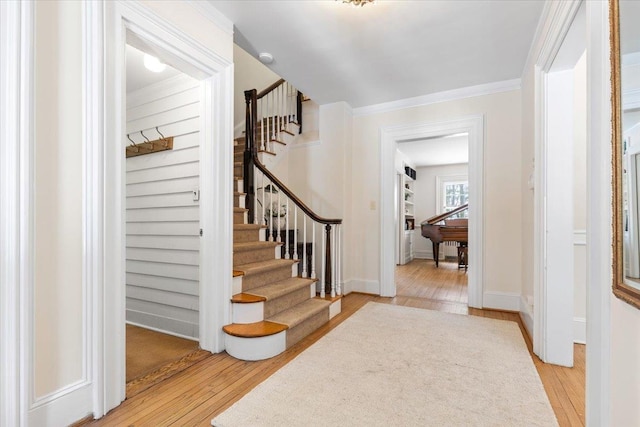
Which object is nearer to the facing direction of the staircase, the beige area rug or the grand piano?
the beige area rug

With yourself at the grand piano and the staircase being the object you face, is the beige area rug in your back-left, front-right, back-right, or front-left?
front-left

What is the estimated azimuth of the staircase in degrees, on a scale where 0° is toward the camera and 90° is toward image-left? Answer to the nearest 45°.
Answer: approximately 315°

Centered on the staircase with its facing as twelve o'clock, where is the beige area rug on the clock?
The beige area rug is roughly at 12 o'clock from the staircase.

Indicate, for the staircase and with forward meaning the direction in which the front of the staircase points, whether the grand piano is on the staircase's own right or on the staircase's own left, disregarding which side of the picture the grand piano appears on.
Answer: on the staircase's own left
